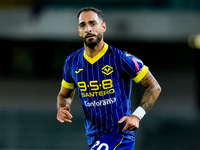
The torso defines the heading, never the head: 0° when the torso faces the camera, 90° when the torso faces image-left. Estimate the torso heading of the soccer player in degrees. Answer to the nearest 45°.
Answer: approximately 45°
